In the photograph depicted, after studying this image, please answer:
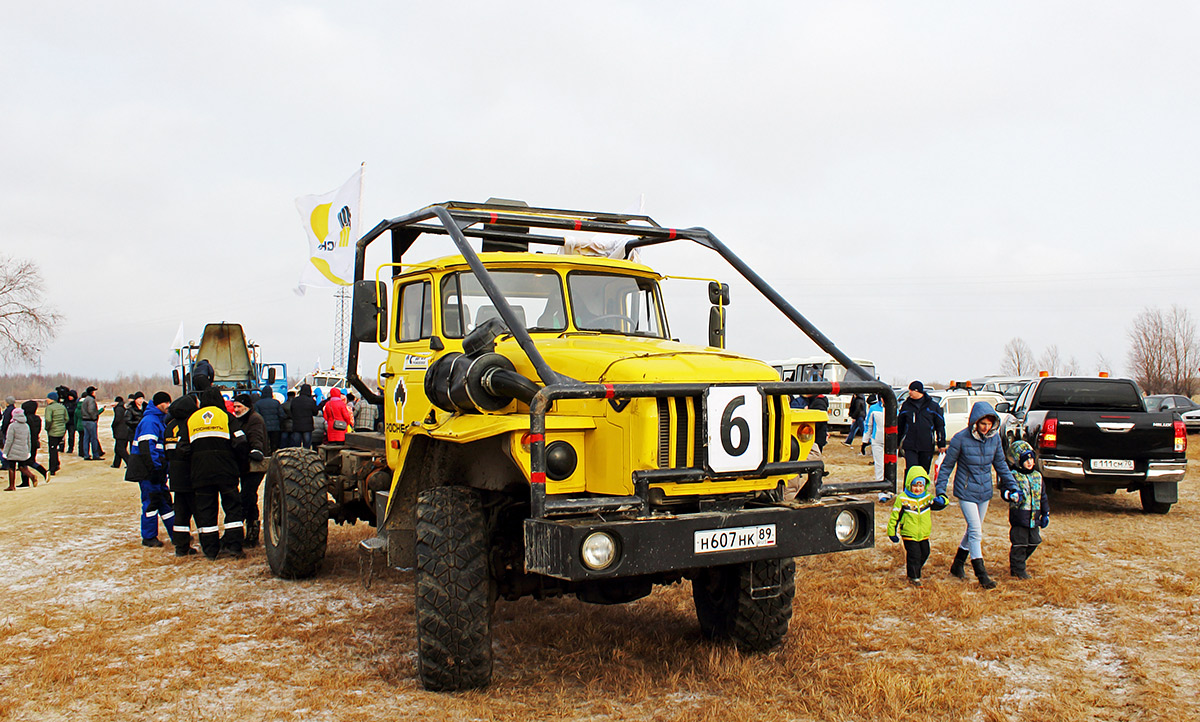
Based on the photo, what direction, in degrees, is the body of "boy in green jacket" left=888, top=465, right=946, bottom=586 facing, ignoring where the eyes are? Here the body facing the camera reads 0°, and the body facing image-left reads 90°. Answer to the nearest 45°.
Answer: approximately 0°

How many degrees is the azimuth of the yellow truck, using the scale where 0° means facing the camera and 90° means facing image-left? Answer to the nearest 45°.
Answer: approximately 315°

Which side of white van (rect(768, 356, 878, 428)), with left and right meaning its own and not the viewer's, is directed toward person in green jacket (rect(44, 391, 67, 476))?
right

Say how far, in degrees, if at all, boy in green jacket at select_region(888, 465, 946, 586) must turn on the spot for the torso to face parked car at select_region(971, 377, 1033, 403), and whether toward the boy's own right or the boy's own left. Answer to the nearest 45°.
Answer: approximately 180°

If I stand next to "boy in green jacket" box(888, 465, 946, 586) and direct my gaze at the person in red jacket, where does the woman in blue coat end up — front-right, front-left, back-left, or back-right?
back-right

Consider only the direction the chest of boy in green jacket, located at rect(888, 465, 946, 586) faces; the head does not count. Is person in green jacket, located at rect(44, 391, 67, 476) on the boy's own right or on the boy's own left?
on the boy's own right

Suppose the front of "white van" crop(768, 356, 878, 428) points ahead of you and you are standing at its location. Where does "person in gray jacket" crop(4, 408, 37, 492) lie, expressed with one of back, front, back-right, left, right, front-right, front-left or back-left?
right

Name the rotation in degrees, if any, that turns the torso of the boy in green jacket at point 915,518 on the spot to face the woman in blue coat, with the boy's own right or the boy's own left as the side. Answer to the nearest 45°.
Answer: approximately 135° to the boy's own left

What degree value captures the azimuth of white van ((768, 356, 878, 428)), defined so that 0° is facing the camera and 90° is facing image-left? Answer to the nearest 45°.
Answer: approximately 315°

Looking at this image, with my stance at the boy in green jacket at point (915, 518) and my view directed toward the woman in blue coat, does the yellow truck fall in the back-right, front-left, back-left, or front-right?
back-right
